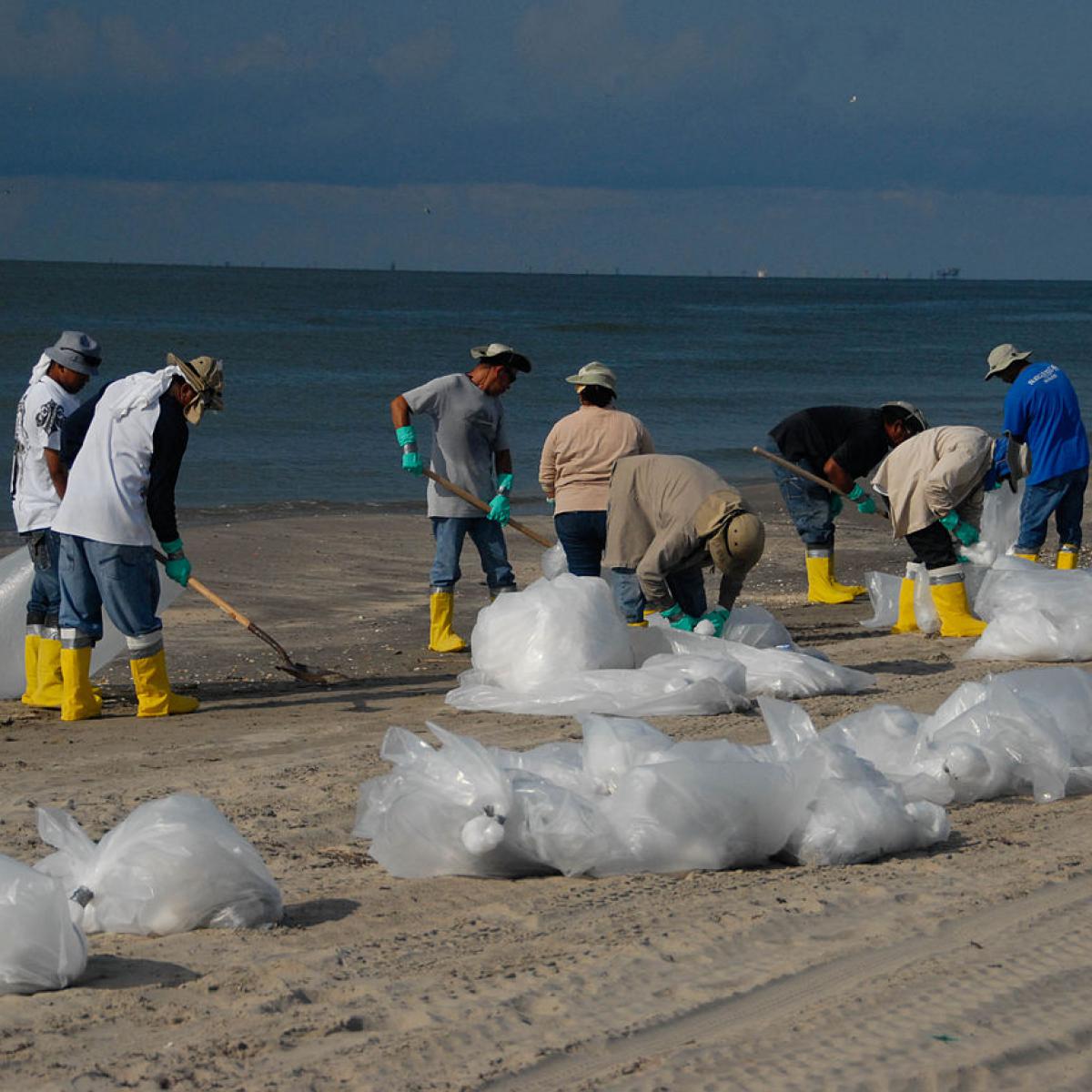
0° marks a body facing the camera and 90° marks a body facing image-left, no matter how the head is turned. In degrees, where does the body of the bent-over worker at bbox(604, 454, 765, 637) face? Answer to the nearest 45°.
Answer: approximately 315°

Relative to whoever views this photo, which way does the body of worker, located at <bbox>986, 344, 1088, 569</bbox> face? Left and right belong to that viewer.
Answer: facing away from the viewer and to the left of the viewer

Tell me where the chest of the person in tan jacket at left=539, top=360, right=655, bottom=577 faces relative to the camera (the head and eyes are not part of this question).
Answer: away from the camera

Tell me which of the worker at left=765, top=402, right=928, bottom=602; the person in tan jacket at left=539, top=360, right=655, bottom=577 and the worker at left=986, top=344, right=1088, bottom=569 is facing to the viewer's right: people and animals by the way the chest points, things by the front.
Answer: the worker at left=765, top=402, right=928, bottom=602

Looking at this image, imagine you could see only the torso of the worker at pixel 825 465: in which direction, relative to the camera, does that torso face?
to the viewer's right

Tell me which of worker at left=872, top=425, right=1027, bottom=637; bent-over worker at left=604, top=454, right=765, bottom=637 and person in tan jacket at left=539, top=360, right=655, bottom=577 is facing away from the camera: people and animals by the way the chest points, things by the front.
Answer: the person in tan jacket

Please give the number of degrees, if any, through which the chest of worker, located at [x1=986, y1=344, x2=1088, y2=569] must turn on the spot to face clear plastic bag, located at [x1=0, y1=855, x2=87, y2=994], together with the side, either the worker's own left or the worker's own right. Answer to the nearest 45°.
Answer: approximately 135° to the worker's own left

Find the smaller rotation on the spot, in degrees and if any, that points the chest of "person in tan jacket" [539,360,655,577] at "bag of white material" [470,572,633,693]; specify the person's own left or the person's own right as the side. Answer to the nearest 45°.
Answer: approximately 180°

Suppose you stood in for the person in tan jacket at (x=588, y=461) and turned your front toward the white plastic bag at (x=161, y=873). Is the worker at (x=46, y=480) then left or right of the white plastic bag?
right

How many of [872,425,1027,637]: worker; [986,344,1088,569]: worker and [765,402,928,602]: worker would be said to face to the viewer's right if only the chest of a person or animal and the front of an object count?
2

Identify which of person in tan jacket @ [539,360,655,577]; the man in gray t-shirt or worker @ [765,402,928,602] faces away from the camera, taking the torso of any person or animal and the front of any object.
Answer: the person in tan jacket

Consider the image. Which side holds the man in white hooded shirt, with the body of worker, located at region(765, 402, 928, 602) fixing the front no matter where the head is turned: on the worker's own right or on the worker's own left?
on the worker's own right

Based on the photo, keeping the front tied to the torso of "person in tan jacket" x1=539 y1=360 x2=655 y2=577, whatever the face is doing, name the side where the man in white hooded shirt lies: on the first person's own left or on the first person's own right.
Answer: on the first person's own left

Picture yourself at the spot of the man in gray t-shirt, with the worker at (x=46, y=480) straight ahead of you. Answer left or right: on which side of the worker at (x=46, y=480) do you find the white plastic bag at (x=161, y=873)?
left
